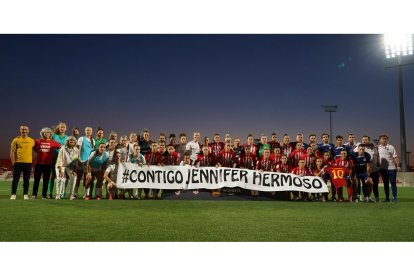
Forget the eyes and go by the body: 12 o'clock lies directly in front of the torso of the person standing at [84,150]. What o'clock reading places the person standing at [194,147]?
the person standing at [194,147] is roughly at 9 o'clock from the person standing at [84,150].

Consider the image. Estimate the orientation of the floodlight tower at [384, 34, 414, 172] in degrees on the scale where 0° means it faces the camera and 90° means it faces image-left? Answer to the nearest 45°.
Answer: approximately 0°

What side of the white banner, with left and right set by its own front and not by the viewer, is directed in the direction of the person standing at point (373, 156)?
left

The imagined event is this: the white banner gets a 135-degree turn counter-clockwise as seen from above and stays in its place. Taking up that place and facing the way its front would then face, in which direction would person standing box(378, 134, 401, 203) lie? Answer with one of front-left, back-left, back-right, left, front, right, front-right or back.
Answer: front-right
